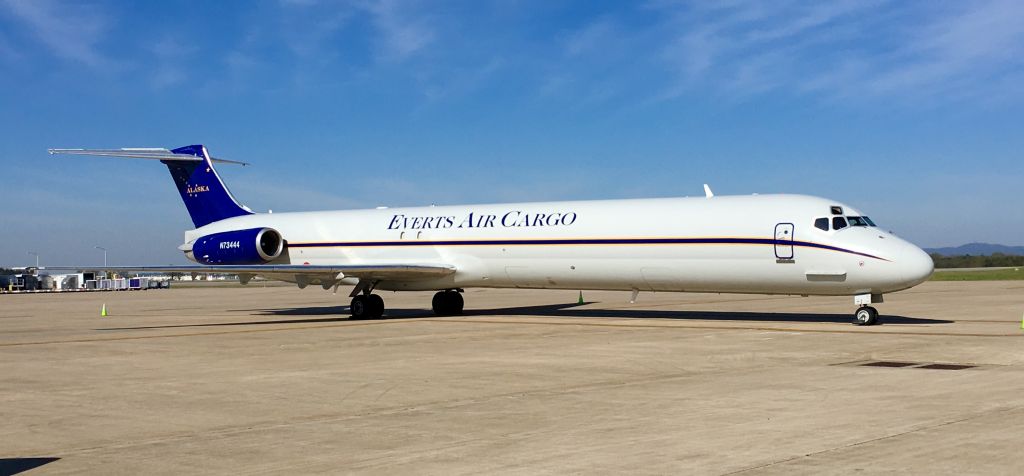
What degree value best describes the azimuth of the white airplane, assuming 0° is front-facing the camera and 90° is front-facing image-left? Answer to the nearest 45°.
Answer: approximately 315°
